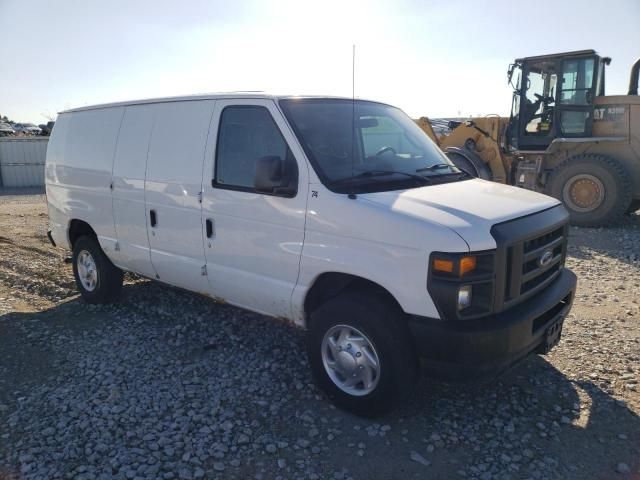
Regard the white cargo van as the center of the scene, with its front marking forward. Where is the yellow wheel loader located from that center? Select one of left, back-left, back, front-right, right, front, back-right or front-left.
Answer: left

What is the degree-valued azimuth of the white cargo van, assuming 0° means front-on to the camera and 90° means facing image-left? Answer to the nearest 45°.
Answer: approximately 315°
